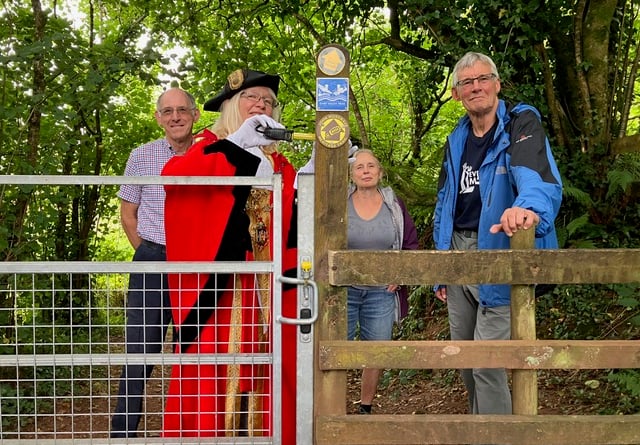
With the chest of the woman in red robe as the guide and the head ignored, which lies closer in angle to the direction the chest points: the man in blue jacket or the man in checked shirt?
the man in blue jacket

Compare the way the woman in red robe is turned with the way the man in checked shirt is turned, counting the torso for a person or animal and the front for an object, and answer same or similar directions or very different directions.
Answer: same or similar directions

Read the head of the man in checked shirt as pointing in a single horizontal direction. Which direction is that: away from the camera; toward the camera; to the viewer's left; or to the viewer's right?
toward the camera

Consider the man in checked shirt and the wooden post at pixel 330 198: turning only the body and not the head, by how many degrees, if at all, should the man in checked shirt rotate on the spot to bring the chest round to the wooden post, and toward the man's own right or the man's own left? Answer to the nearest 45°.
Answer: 0° — they already face it

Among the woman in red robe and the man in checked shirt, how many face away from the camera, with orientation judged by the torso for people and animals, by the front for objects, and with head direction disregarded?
0

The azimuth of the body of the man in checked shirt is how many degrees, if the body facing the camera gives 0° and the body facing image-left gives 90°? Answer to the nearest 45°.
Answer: approximately 315°

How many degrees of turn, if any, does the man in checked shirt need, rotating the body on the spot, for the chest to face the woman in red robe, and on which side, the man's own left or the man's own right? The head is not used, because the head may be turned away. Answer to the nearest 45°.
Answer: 0° — they already face them

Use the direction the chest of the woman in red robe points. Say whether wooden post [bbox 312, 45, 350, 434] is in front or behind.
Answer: in front

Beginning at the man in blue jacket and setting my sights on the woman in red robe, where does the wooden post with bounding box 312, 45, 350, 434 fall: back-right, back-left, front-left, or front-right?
front-left

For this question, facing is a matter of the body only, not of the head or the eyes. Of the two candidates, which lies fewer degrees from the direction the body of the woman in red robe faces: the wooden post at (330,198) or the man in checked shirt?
the wooden post

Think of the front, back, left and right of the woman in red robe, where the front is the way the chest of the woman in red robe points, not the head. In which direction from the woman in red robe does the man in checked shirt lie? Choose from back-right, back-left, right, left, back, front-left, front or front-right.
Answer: back

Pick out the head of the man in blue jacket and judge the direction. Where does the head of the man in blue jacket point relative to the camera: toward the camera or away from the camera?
toward the camera

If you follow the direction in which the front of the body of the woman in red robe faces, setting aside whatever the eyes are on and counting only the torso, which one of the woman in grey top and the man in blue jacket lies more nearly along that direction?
the man in blue jacket

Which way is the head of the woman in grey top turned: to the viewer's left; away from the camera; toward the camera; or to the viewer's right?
toward the camera
